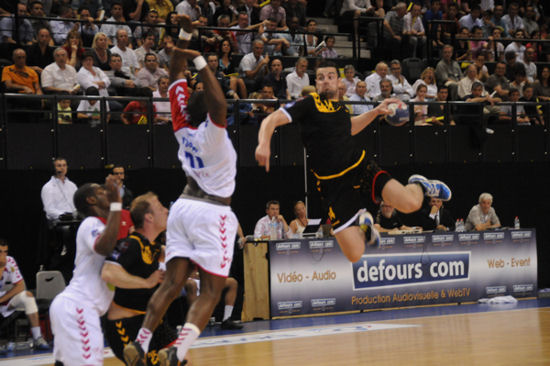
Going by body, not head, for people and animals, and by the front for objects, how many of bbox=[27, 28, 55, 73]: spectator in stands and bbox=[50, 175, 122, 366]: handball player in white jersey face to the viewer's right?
1

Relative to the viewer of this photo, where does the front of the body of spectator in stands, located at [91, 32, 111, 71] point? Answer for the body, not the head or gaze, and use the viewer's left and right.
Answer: facing the viewer and to the right of the viewer

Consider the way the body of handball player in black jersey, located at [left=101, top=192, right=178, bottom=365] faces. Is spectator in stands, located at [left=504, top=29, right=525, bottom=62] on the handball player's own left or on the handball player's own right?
on the handball player's own left

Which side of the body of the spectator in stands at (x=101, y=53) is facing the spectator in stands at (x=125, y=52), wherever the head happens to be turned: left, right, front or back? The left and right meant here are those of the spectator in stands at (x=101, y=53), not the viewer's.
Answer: left

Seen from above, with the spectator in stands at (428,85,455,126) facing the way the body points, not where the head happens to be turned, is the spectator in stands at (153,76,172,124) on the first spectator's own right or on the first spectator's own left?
on the first spectator's own right

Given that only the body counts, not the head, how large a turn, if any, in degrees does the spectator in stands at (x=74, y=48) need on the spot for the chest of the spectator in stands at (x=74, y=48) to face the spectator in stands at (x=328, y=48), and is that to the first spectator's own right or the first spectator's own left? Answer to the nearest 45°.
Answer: approximately 135° to the first spectator's own left

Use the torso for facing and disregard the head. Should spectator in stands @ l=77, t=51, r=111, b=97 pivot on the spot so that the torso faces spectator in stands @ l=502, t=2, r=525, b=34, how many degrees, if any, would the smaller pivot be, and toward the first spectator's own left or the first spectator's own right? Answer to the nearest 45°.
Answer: approximately 90° to the first spectator's own left

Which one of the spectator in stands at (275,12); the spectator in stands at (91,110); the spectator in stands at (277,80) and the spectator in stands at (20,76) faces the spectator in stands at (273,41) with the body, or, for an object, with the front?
the spectator in stands at (275,12)

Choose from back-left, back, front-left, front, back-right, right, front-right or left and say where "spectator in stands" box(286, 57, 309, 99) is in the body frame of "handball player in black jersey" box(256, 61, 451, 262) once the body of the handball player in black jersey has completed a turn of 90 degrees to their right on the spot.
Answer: right

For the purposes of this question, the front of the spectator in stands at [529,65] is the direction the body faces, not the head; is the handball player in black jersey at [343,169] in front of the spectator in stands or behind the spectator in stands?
in front

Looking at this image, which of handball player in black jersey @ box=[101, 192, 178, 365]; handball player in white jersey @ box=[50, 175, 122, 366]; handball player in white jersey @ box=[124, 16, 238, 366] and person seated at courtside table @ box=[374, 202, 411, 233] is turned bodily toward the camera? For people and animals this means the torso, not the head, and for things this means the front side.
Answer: the person seated at courtside table
